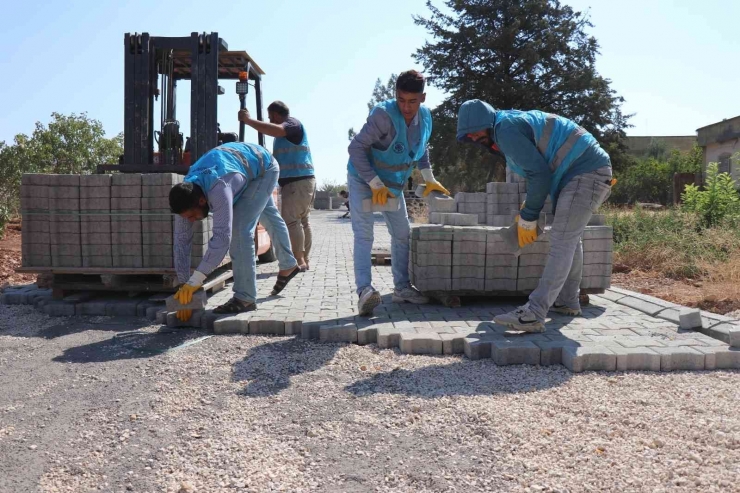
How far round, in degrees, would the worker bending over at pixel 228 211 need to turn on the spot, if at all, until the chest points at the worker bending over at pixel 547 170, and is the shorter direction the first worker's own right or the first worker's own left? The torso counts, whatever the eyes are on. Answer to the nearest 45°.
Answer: approximately 135° to the first worker's own left

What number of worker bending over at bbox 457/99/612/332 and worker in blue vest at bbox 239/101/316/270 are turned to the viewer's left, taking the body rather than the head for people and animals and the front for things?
2

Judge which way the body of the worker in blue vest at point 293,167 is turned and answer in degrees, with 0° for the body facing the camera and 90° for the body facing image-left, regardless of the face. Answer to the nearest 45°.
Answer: approximately 90°

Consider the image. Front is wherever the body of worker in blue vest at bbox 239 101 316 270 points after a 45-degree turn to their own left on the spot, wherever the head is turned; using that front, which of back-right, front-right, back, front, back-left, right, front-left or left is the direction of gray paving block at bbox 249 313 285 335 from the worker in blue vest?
front-left

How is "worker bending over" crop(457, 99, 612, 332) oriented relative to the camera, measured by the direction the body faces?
to the viewer's left

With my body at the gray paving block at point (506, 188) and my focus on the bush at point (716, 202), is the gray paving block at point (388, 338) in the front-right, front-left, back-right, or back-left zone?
back-right

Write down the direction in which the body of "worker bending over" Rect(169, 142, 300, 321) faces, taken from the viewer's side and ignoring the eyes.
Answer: to the viewer's left
